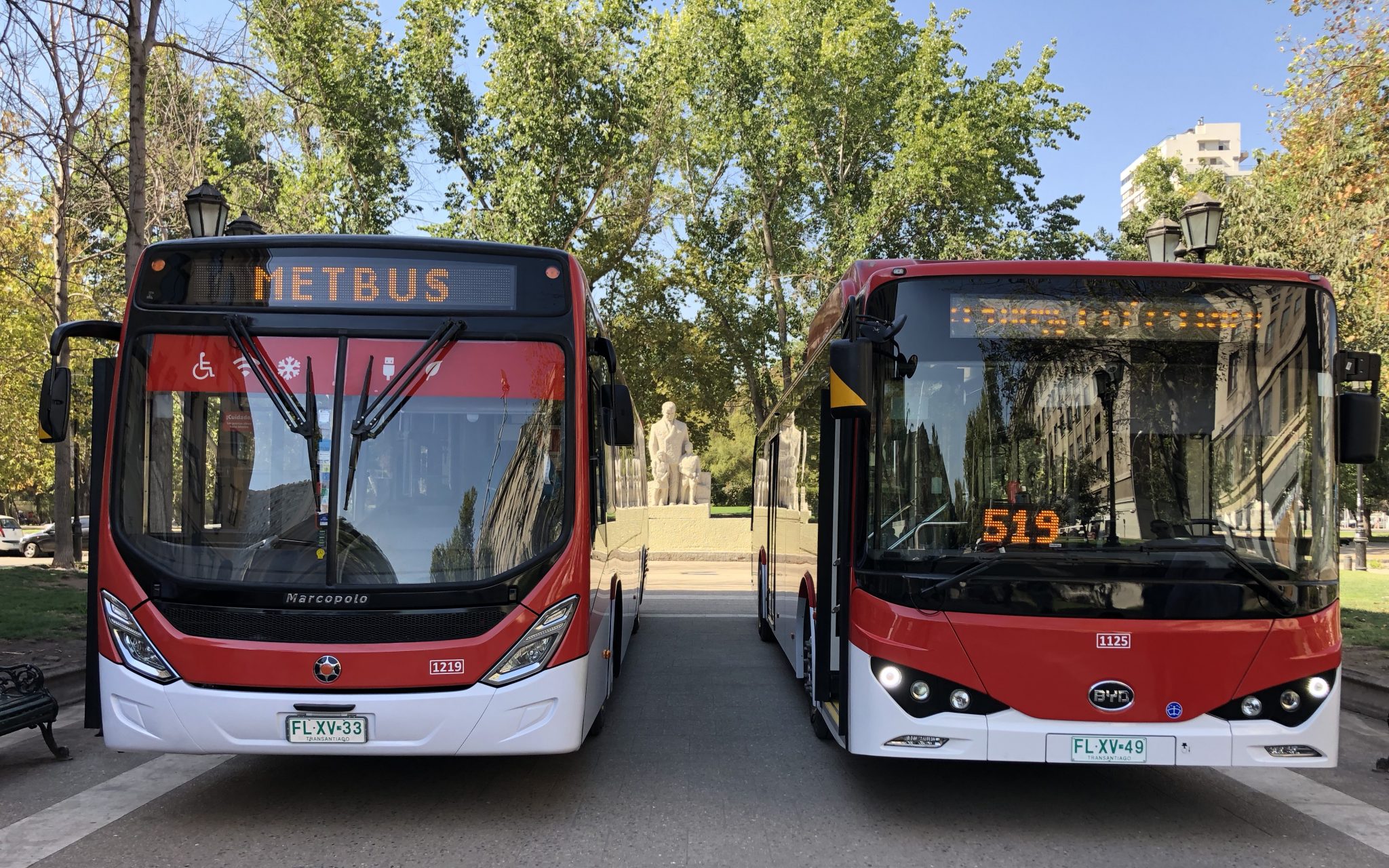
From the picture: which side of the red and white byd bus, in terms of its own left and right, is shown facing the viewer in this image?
front

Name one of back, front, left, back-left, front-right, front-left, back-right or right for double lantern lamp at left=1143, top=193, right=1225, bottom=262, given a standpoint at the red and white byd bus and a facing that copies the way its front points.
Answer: back

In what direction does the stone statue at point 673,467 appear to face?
toward the camera

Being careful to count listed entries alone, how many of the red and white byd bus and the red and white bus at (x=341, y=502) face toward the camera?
2

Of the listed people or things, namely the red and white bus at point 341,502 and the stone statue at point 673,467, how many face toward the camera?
2

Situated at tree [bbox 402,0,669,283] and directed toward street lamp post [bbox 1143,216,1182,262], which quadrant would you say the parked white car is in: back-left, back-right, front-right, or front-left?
back-right

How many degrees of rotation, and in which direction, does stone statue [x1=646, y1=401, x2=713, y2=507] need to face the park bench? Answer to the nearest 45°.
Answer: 0° — it already faces it

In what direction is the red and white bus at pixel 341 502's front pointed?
toward the camera

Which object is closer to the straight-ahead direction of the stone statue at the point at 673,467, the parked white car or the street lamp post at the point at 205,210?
the street lamp post

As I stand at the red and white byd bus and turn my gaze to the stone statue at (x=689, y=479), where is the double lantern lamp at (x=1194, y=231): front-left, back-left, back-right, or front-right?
front-right

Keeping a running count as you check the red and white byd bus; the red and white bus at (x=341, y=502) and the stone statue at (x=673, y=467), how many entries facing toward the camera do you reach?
3
